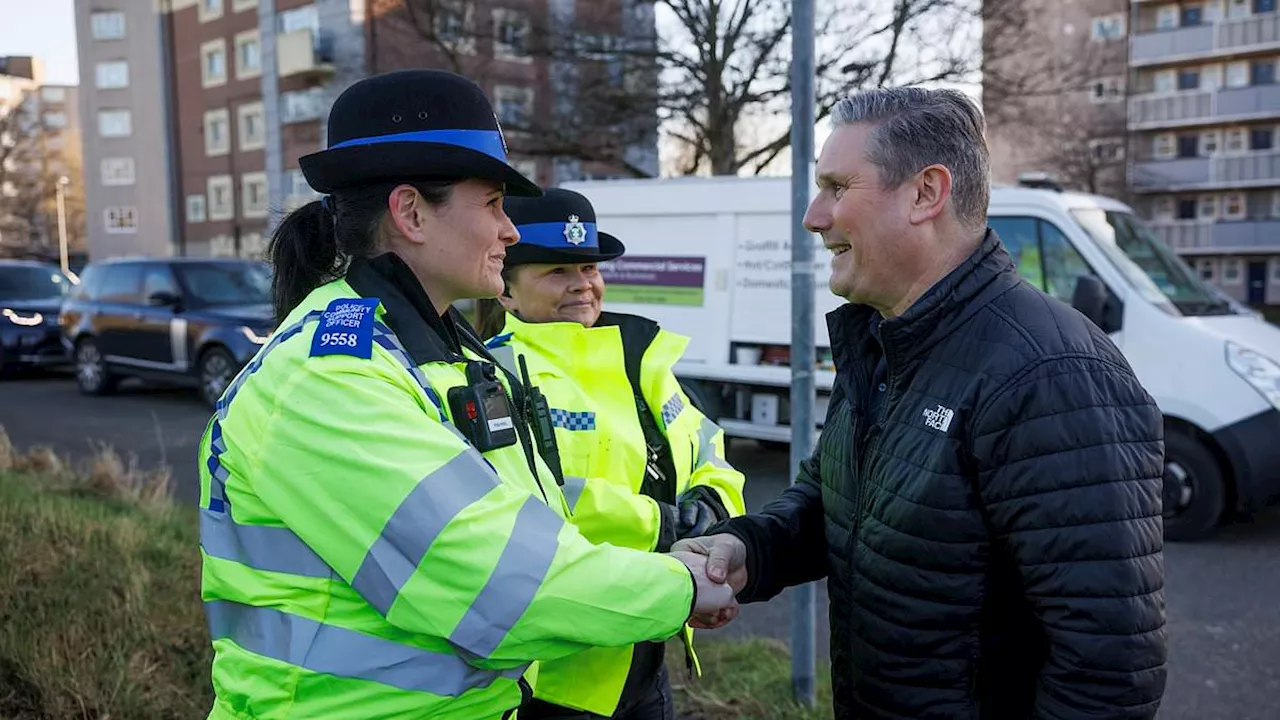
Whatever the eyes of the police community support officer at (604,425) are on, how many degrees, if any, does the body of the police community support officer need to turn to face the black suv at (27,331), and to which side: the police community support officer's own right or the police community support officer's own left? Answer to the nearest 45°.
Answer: approximately 180°

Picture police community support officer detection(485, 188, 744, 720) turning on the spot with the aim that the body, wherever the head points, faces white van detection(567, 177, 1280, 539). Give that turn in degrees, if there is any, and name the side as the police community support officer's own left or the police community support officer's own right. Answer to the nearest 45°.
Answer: approximately 90° to the police community support officer's own left

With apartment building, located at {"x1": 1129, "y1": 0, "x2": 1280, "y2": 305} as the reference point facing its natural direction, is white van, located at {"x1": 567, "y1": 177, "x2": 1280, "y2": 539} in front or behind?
in front

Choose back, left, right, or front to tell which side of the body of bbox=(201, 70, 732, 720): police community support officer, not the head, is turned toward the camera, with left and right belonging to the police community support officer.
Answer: right

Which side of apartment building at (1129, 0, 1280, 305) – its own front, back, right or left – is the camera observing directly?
front

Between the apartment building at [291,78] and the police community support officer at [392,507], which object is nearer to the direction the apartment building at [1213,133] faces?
the police community support officer

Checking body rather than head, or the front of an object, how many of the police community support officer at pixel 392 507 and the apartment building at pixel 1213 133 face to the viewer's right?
1

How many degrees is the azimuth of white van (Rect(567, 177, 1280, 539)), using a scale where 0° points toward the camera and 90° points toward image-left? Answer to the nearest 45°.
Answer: approximately 315°

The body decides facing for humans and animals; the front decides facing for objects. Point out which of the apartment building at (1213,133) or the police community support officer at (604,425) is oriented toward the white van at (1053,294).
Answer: the apartment building

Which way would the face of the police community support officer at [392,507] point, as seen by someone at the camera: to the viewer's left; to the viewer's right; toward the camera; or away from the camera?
to the viewer's right

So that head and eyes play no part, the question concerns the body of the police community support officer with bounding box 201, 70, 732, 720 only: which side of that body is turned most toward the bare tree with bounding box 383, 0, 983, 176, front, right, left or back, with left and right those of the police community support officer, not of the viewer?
left

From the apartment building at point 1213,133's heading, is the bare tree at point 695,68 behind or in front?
in front
